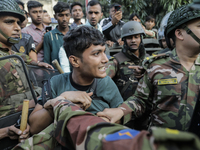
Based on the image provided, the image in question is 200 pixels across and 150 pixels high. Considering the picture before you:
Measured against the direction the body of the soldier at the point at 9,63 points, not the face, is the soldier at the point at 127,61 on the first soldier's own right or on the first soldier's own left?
on the first soldier's own left

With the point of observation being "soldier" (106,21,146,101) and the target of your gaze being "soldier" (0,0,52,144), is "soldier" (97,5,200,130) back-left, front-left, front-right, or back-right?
front-left

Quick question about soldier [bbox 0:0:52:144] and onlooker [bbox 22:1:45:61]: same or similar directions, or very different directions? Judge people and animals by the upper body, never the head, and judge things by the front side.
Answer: same or similar directions

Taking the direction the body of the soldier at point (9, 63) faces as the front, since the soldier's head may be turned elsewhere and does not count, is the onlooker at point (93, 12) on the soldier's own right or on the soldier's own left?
on the soldier's own left

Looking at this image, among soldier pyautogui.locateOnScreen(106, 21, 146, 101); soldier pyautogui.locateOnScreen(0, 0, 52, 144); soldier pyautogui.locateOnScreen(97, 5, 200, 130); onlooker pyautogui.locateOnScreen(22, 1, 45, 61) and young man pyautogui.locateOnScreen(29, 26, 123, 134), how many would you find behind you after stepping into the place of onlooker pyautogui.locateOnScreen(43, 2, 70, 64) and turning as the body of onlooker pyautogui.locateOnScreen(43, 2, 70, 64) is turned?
1

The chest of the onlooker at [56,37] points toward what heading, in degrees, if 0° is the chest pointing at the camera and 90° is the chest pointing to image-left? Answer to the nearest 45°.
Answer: approximately 315°

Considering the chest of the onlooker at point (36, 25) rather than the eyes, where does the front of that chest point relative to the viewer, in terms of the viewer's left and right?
facing the viewer and to the right of the viewer

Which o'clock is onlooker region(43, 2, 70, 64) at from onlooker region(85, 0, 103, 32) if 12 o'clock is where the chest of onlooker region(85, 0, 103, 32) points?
onlooker region(43, 2, 70, 64) is roughly at 2 o'clock from onlooker region(85, 0, 103, 32).

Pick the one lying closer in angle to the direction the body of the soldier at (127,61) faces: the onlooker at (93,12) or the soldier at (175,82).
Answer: the soldier

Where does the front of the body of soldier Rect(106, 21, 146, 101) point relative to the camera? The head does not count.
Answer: toward the camera

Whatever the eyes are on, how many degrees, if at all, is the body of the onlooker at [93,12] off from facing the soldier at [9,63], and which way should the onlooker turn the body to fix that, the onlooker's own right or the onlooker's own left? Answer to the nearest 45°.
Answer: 0° — they already face them

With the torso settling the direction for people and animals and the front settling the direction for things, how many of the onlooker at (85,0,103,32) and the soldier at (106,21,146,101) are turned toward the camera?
2

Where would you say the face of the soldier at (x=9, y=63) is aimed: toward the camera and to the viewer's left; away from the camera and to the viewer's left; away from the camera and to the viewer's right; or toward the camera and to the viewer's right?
toward the camera and to the viewer's right

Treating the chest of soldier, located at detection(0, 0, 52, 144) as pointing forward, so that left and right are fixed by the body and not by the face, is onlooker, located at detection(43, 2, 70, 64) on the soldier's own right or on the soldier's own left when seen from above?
on the soldier's own left
